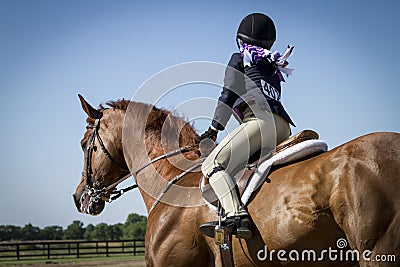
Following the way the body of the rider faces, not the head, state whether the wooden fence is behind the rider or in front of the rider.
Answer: in front

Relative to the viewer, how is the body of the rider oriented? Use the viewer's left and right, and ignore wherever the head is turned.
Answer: facing away from the viewer and to the left of the viewer

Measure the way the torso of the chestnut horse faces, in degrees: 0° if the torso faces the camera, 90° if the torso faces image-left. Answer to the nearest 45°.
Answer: approximately 90°
